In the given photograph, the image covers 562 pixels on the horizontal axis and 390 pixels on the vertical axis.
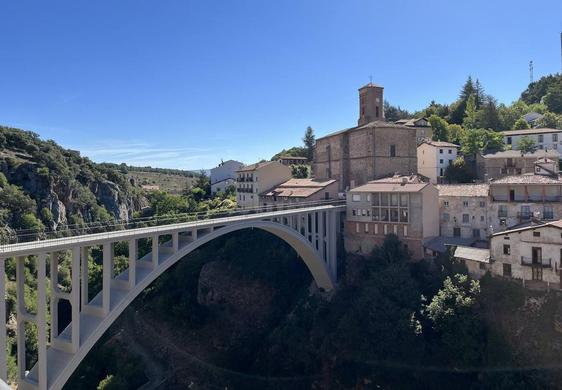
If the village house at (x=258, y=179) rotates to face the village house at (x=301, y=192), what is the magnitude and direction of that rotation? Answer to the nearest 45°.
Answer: approximately 90° to its left

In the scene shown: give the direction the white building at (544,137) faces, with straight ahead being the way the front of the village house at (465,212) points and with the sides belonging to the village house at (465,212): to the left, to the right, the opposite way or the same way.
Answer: the same way

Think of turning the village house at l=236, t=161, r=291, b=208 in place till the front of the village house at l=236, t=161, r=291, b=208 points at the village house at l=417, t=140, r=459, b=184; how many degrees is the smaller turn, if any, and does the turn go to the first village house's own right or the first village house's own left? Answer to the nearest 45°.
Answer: approximately 135° to the first village house's own left

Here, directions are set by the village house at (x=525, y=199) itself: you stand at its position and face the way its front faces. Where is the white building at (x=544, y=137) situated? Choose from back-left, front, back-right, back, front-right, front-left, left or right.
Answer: back

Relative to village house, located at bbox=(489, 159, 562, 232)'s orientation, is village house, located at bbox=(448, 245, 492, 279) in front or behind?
in front

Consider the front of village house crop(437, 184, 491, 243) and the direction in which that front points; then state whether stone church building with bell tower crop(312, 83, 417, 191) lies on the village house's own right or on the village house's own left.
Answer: on the village house's own right

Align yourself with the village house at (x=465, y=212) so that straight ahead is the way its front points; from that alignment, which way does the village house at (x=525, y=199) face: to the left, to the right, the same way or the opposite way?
the same way

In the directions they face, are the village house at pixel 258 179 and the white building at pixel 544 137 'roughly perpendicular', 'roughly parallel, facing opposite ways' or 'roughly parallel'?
roughly parallel

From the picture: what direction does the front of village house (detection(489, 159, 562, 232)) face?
toward the camera

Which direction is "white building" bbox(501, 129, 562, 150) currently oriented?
toward the camera

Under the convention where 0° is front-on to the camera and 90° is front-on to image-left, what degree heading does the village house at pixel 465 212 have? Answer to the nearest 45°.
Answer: approximately 0°

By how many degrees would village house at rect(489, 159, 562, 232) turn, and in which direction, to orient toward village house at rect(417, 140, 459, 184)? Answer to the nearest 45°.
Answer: approximately 135° to its right

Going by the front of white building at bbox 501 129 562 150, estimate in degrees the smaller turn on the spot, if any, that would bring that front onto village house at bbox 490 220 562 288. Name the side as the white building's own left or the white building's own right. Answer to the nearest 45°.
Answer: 0° — it already faces it

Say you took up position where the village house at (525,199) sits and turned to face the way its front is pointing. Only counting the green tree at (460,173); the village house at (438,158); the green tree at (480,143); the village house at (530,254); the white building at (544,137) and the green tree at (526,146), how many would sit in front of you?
1

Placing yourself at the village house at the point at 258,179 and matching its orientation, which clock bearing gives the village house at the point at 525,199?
the village house at the point at 525,199 is roughly at 9 o'clock from the village house at the point at 258,179.

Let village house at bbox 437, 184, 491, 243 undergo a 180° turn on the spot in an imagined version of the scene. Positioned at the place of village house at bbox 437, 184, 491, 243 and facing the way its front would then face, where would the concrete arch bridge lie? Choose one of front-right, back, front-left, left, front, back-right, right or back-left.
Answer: back-left

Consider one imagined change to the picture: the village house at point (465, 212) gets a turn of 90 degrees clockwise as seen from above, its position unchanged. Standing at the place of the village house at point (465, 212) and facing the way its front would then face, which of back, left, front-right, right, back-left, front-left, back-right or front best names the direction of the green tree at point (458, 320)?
left

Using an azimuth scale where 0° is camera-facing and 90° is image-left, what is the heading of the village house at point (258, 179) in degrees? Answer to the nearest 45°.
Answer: approximately 45°
